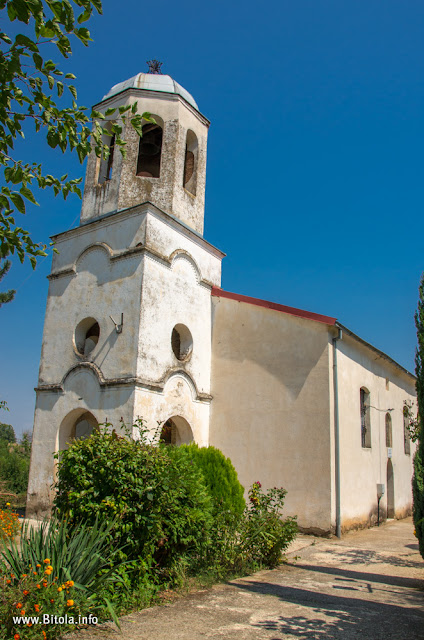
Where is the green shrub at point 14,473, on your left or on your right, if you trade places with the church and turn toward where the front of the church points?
on your right

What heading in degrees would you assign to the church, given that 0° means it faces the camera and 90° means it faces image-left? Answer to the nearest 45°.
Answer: approximately 45°

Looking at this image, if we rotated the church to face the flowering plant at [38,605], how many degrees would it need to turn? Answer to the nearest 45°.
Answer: approximately 45° to its left

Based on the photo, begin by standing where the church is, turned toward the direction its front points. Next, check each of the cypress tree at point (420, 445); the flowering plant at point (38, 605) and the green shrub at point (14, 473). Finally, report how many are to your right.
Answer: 1

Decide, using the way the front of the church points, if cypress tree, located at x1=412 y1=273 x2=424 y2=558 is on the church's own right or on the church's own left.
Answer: on the church's own left
